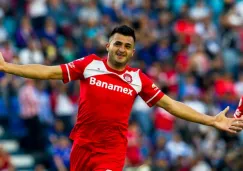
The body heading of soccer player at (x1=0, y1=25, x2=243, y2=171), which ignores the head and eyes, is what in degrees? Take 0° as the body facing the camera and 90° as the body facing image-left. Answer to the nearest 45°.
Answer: approximately 0°
